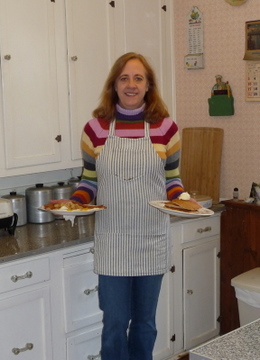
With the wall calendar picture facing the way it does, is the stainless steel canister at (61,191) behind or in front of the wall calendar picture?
in front

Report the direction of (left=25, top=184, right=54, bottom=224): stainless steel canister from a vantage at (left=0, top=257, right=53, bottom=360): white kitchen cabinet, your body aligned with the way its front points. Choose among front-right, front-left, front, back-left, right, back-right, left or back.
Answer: back-left

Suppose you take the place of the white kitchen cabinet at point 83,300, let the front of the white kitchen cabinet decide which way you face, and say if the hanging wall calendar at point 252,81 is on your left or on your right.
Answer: on your left

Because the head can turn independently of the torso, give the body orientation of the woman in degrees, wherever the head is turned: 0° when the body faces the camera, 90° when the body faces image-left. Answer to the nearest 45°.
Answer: approximately 0°

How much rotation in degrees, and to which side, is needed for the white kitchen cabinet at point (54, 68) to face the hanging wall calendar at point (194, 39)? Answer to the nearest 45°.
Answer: approximately 90° to its left

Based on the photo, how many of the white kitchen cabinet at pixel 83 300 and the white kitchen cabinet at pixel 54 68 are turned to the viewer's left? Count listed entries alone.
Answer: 0

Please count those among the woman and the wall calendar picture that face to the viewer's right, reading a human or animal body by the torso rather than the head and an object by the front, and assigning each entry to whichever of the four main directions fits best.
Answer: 0

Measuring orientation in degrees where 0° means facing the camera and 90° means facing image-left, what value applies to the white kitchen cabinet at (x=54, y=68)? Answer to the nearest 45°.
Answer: approximately 315°

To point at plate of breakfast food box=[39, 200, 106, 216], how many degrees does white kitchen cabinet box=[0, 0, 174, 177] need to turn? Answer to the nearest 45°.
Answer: approximately 45° to its right

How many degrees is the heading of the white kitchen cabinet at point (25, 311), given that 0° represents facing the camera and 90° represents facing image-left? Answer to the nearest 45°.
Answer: approximately 315°

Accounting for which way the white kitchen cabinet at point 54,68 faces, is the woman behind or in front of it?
in front

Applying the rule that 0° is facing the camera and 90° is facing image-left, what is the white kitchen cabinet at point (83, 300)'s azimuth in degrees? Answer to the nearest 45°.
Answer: approximately 315°
